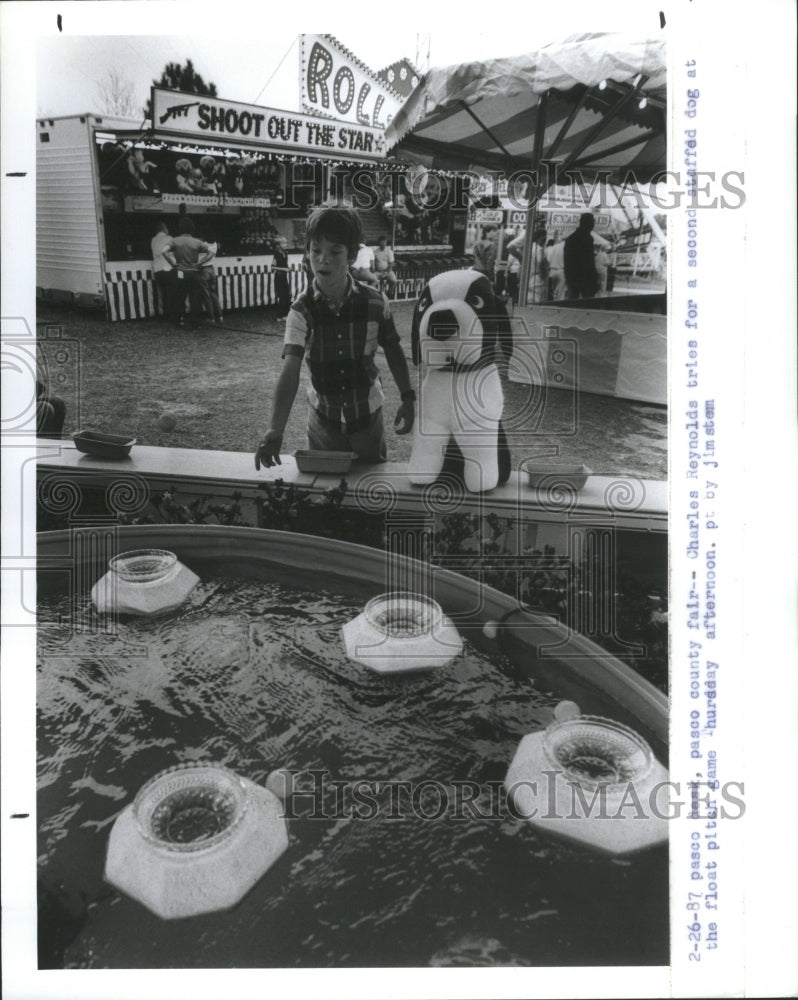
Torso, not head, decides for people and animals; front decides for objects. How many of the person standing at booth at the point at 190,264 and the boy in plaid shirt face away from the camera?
1

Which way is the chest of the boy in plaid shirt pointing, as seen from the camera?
toward the camera

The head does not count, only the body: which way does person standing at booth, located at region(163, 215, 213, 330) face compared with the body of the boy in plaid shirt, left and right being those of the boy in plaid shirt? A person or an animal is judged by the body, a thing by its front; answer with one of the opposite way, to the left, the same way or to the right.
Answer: the opposite way

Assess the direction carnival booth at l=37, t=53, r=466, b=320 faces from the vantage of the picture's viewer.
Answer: facing the viewer and to the right of the viewer

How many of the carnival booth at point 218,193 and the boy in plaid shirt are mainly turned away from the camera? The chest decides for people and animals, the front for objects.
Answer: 0

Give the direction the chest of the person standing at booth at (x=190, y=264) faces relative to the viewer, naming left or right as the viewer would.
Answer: facing away from the viewer

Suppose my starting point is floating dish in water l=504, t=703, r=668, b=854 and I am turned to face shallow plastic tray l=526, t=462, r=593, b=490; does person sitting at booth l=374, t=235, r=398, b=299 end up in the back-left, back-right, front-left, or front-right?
front-left
